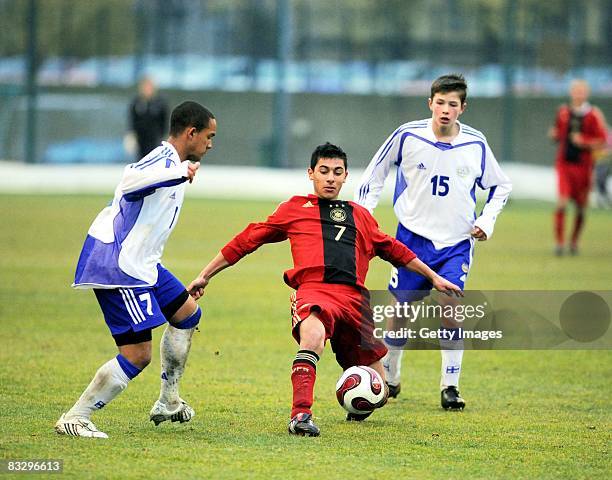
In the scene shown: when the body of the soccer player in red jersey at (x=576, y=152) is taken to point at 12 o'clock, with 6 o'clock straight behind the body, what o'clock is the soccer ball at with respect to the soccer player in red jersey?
The soccer ball is roughly at 12 o'clock from the soccer player in red jersey.

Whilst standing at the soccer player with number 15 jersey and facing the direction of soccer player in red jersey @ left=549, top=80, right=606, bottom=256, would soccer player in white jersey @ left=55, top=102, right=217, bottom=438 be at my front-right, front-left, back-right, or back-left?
back-left

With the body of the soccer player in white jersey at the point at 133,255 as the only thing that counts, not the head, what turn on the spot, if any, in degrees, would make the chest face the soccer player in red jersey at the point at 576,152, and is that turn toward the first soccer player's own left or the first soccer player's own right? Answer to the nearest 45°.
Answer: approximately 45° to the first soccer player's own left

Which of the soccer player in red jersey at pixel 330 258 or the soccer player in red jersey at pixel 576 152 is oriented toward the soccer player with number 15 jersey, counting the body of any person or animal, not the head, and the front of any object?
the soccer player in red jersey at pixel 576 152

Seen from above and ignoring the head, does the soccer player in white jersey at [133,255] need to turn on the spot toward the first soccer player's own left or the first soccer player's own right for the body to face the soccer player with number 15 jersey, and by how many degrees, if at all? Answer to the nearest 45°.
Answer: approximately 45° to the first soccer player's own left

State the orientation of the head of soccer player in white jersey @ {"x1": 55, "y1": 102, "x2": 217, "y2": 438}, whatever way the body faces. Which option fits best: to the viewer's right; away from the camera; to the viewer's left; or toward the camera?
to the viewer's right

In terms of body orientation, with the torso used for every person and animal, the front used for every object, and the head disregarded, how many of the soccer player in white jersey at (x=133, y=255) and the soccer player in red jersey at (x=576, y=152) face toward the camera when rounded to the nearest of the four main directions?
1

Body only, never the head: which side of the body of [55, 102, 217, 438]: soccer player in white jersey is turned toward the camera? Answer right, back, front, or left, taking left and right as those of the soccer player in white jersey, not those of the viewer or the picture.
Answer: right

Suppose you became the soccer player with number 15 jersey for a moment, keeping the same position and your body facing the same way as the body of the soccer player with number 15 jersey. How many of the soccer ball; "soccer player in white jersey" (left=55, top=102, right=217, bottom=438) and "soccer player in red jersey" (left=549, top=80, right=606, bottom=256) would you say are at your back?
1

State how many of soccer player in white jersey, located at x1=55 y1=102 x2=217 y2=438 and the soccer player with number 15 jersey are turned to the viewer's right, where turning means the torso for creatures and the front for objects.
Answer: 1
